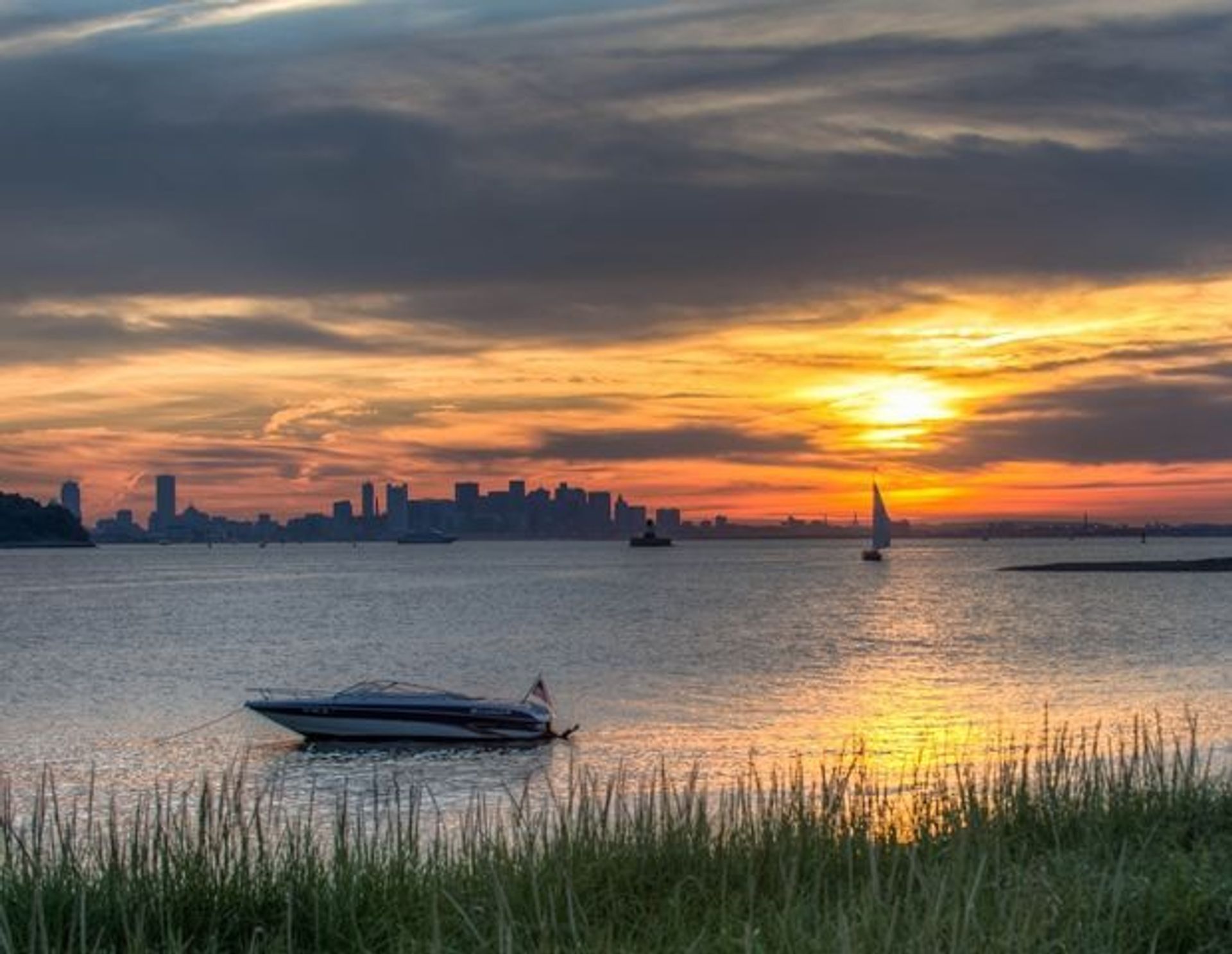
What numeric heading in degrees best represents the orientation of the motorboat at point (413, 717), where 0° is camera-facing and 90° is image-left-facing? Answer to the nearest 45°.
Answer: approximately 90°
